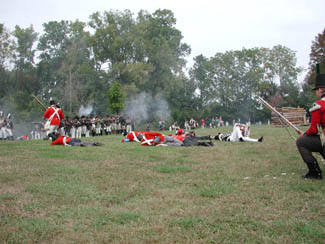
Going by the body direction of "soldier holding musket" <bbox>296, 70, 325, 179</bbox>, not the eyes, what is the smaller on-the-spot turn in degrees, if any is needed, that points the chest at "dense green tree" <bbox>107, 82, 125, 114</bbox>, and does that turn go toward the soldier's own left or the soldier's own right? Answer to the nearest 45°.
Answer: approximately 45° to the soldier's own right

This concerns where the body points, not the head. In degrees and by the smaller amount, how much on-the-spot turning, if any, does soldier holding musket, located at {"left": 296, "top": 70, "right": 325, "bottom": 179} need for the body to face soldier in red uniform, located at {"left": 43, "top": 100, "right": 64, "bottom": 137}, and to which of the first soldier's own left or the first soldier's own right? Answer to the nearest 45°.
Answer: approximately 45° to the first soldier's own right

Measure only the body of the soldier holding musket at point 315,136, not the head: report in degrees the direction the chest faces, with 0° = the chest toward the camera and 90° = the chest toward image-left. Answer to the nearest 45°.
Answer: approximately 90°

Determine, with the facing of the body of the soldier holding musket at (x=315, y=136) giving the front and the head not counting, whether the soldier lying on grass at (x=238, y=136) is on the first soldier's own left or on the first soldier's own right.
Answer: on the first soldier's own right
